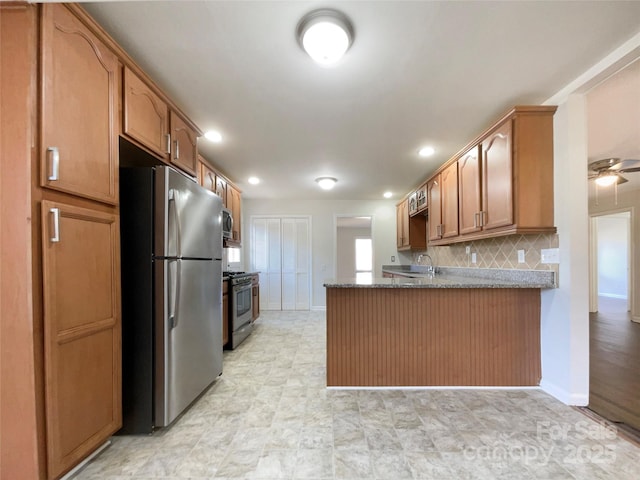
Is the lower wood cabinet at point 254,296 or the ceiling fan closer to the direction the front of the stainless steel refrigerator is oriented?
the ceiling fan

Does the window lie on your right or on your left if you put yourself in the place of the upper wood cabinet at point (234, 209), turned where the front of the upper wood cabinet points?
on your left

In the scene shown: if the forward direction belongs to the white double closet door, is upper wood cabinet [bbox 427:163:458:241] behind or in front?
in front

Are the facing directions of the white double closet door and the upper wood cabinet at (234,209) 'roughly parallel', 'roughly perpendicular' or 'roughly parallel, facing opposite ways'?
roughly perpendicular

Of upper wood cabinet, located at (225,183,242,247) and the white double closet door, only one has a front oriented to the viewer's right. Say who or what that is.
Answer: the upper wood cabinet

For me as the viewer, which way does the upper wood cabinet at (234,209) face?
facing to the right of the viewer

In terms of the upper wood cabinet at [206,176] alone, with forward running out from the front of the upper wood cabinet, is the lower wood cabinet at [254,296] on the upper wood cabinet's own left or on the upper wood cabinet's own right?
on the upper wood cabinet's own left

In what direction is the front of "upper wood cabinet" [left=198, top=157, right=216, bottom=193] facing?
to the viewer's right

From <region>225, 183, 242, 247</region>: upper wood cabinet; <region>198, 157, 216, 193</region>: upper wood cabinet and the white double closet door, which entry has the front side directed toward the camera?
the white double closet door

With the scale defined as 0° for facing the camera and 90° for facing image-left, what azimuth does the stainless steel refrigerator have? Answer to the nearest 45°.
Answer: approximately 315°

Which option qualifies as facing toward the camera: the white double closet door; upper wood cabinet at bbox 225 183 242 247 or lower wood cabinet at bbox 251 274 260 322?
the white double closet door
